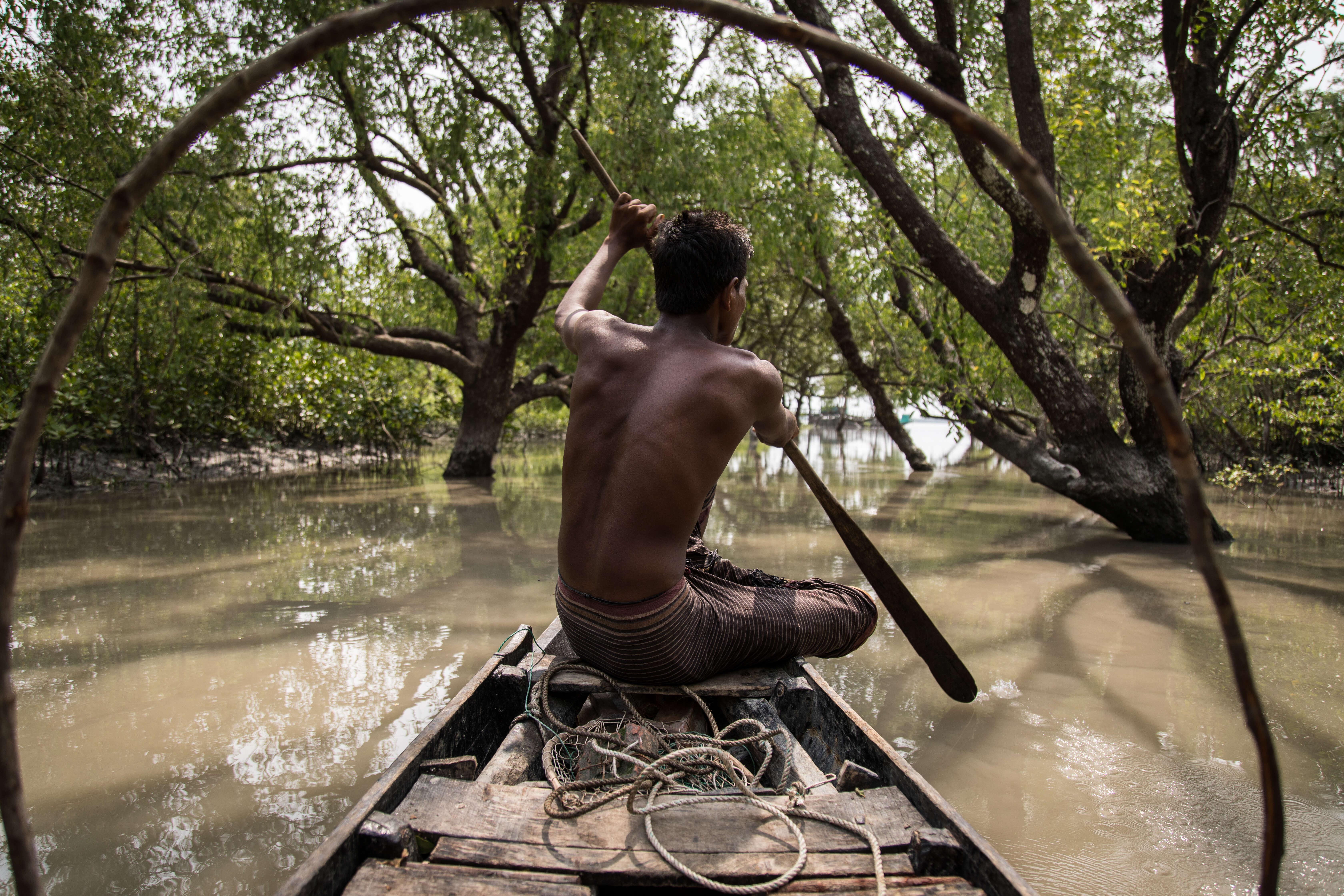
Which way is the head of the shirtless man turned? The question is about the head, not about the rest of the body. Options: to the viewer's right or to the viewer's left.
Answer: to the viewer's right

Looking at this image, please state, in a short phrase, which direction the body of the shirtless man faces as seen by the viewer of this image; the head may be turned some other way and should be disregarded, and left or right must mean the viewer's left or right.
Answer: facing away from the viewer and to the right of the viewer

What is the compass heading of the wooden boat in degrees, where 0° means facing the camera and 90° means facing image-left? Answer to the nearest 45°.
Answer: approximately 180°
